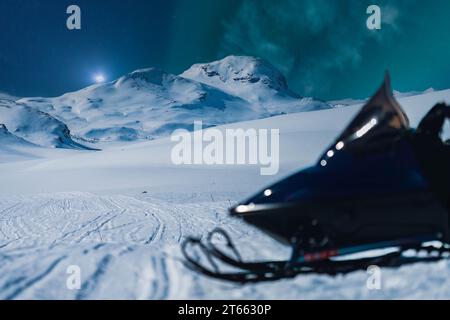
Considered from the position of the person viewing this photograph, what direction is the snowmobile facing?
facing to the left of the viewer
